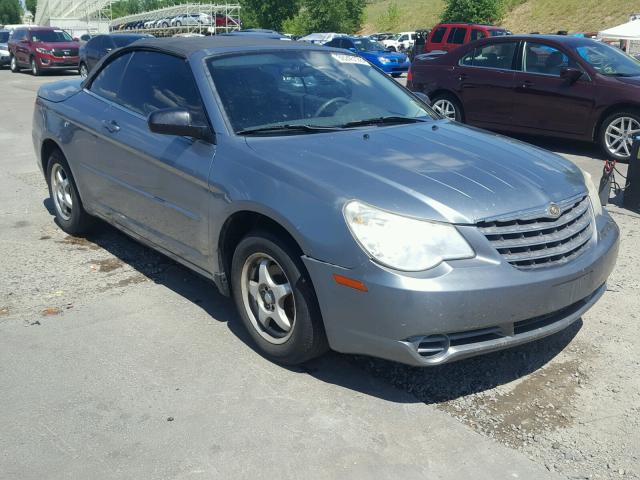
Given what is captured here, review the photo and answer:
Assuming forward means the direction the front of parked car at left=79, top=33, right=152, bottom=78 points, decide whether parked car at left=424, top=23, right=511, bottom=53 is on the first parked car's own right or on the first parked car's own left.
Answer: on the first parked car's own left

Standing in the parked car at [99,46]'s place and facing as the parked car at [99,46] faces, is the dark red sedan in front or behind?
in front

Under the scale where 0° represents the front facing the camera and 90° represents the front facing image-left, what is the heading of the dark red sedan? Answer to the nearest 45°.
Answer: approximately 315°

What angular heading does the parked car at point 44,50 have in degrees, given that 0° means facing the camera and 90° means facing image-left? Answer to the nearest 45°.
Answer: approximately 315°

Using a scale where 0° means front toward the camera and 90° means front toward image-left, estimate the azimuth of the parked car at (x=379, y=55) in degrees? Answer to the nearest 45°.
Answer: approximately 315°

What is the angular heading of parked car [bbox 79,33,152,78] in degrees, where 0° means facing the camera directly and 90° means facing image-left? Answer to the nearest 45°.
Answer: approximately 315°

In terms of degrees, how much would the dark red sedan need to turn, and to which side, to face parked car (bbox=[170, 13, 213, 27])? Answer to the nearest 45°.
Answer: approximately 180°

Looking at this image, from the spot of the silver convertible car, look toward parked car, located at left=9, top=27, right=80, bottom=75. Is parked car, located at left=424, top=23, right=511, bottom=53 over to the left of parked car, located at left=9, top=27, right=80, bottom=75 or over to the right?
right

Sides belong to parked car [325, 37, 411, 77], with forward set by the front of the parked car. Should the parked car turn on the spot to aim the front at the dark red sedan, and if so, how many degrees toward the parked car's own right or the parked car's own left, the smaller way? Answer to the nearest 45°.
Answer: approximately 45° to the parked car's own right

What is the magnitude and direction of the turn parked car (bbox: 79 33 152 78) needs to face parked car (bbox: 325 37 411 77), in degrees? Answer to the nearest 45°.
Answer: approximately 45° to its left

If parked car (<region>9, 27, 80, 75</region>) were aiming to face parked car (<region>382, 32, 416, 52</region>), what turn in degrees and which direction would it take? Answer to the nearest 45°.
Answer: approximately 90° to its left

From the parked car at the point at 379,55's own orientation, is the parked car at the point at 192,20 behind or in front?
behind
